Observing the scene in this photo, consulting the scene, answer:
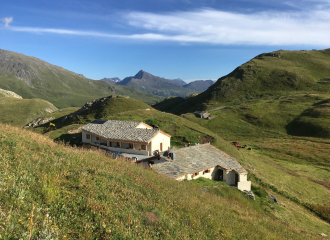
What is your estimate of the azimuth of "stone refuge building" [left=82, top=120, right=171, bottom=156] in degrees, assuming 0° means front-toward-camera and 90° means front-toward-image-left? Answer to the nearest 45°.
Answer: approximately 45°

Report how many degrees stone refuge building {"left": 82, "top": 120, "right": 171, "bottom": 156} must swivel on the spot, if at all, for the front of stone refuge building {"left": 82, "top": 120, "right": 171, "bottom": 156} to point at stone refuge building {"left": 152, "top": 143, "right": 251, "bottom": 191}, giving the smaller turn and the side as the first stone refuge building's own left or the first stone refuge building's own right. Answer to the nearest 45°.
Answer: approximately 90° to the first stone refuge building's own left
